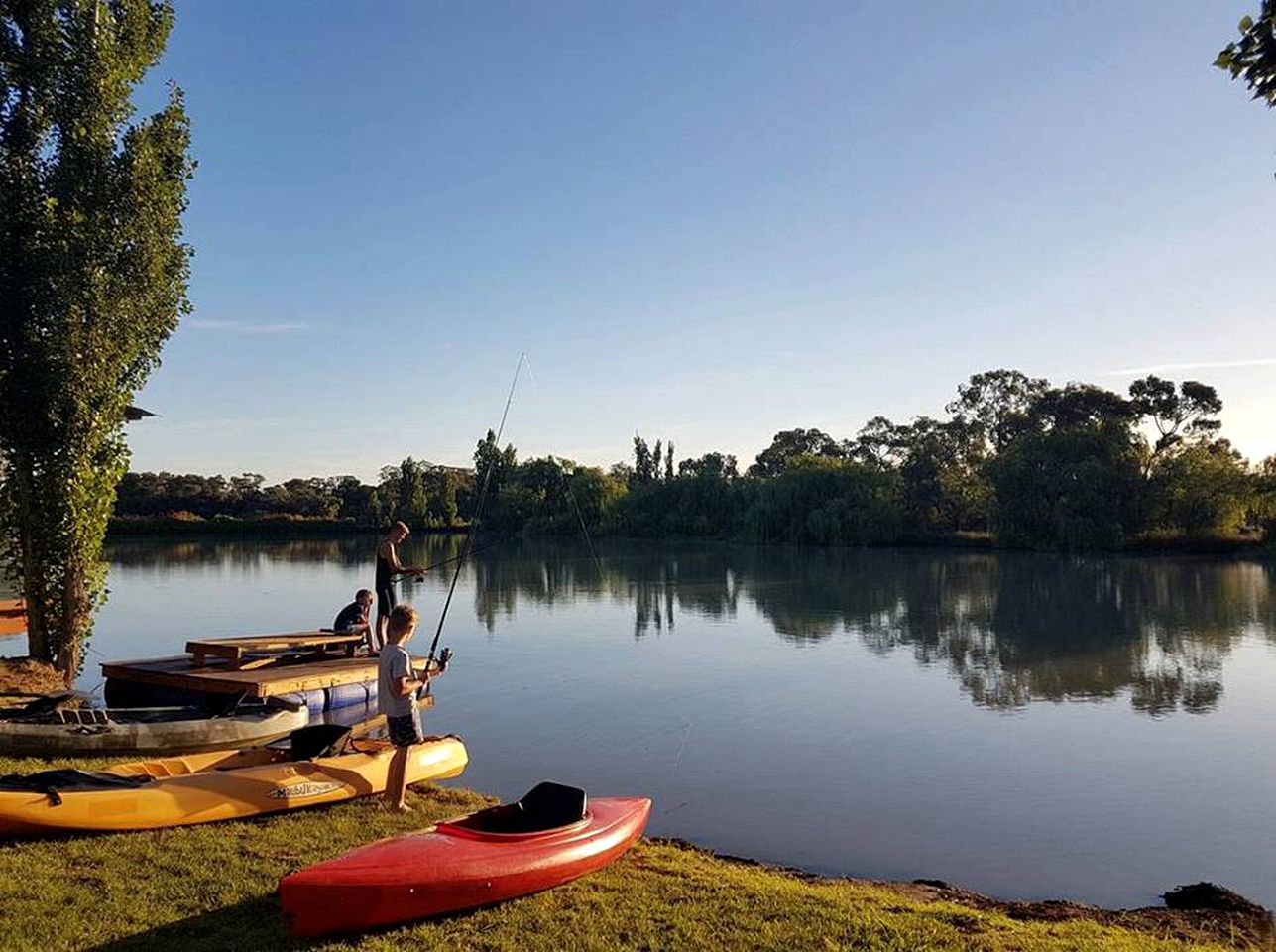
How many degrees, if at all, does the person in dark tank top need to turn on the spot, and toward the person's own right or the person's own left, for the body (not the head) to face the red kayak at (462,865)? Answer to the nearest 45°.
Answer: approximately 90° to the person's own right

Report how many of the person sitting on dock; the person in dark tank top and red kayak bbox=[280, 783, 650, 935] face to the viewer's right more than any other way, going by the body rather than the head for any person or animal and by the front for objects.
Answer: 2

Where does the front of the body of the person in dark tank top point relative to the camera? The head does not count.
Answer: to the viewer's right

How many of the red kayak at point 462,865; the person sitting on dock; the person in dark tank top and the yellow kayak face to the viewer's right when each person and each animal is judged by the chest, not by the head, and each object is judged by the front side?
2

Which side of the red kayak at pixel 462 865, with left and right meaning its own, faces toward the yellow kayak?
right

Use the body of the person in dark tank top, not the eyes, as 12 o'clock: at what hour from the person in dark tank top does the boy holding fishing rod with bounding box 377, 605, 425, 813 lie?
The boy holding fishing rod is roughly at 3 o'clock from the person in dark tank top.

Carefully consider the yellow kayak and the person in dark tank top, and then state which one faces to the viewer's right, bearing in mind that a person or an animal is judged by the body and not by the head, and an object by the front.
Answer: the person in dark tank top

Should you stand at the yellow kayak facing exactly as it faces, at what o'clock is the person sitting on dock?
The person sitting on dock is roughly at 5 o'clock from the yellow kayak.

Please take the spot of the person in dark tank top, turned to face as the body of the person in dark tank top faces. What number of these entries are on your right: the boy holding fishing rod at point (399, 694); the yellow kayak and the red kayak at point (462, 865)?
3

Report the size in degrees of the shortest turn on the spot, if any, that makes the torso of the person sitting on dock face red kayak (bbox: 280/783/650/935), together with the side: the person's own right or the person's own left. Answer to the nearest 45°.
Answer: approximately 90° to the person's own right

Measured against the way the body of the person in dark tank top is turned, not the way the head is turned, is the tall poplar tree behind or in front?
behind

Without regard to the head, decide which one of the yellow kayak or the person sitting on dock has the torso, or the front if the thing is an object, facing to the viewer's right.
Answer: the person sitting on dock

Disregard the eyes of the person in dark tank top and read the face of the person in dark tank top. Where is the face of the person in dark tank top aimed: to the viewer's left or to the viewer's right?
to the viewer's right

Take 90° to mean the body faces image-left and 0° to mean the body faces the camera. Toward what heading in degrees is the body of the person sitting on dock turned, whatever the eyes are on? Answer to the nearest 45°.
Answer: approximately 270°
